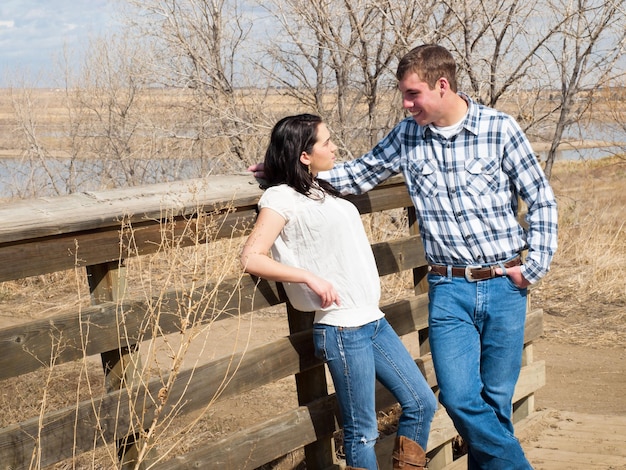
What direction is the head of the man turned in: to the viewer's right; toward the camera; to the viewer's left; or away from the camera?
to the viewer's left

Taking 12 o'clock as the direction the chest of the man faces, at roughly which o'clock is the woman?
The woman is roughly at 2 o'clock from the man.

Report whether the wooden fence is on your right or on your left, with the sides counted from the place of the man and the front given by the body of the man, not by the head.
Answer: on your right

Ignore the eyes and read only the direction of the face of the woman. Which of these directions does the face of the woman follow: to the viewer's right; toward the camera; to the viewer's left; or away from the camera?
to the viewer's right

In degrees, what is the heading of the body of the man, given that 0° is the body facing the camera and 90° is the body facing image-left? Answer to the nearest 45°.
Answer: approximately 0°

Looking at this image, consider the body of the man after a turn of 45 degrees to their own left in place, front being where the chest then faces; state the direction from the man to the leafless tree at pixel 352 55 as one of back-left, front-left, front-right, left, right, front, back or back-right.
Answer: back-left
